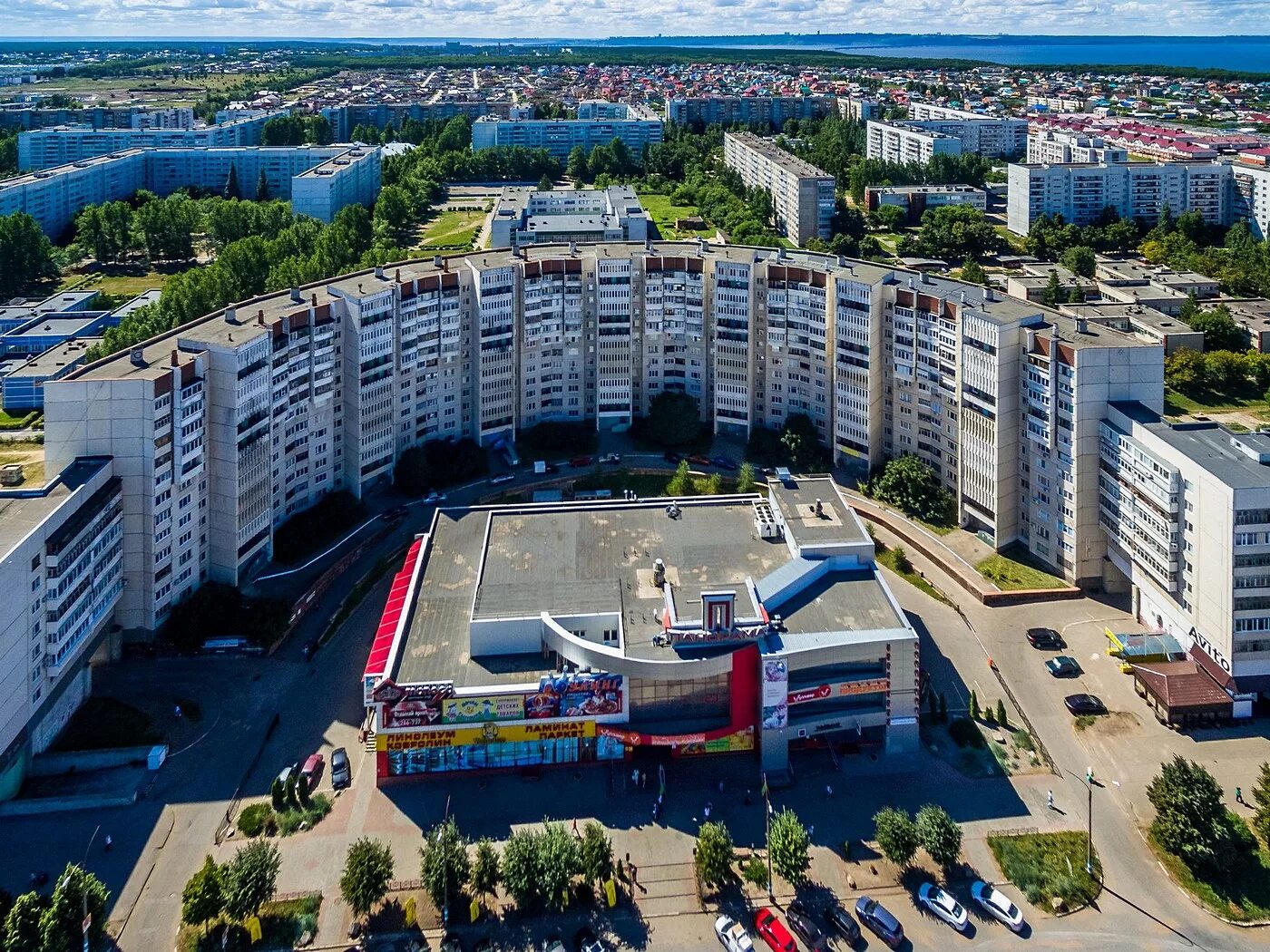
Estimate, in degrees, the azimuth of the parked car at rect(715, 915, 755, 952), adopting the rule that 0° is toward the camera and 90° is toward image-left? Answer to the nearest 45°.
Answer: approximately 135°

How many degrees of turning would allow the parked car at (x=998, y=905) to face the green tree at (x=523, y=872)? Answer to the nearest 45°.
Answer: approximately 45° to its left

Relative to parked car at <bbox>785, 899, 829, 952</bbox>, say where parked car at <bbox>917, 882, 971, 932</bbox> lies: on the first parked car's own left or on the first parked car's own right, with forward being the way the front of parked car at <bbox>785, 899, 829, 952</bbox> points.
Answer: on the first parked car's own right

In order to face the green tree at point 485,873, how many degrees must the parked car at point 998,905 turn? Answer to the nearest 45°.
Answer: approximately 45° to its left

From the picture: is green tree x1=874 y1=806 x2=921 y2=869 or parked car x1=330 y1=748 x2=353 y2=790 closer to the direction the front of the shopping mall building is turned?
the green tree

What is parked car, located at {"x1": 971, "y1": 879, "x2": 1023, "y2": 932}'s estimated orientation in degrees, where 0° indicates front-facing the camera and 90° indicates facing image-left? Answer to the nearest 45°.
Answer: approximately 135°

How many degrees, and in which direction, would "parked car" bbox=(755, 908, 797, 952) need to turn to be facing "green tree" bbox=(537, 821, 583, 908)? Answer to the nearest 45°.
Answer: approximately 45° to its left

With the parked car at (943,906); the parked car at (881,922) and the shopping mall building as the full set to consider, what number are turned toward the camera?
1

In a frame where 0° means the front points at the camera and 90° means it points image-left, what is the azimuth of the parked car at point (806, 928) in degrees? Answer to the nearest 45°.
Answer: approximately 135°

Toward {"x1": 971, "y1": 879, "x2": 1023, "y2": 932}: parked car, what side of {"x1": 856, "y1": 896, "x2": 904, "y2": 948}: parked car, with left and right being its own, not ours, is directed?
right
